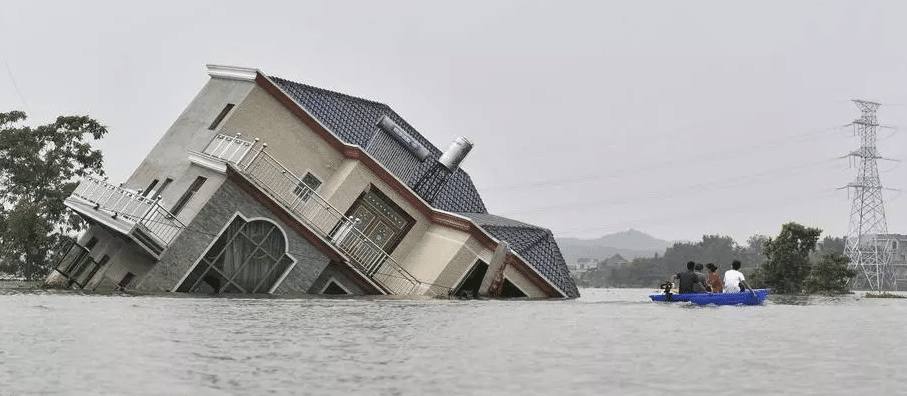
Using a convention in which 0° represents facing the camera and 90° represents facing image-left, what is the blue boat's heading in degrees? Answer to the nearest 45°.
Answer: approximately 270°
